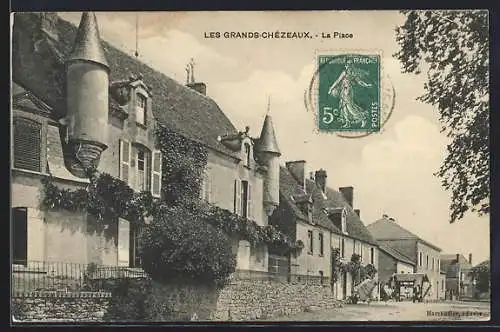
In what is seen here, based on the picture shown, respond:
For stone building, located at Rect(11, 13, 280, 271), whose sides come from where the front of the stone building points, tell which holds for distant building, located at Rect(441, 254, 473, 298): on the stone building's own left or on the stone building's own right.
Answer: on the stone building's own left

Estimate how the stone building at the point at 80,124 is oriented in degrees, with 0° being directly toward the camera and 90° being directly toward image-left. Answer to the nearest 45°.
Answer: approximately 315°
